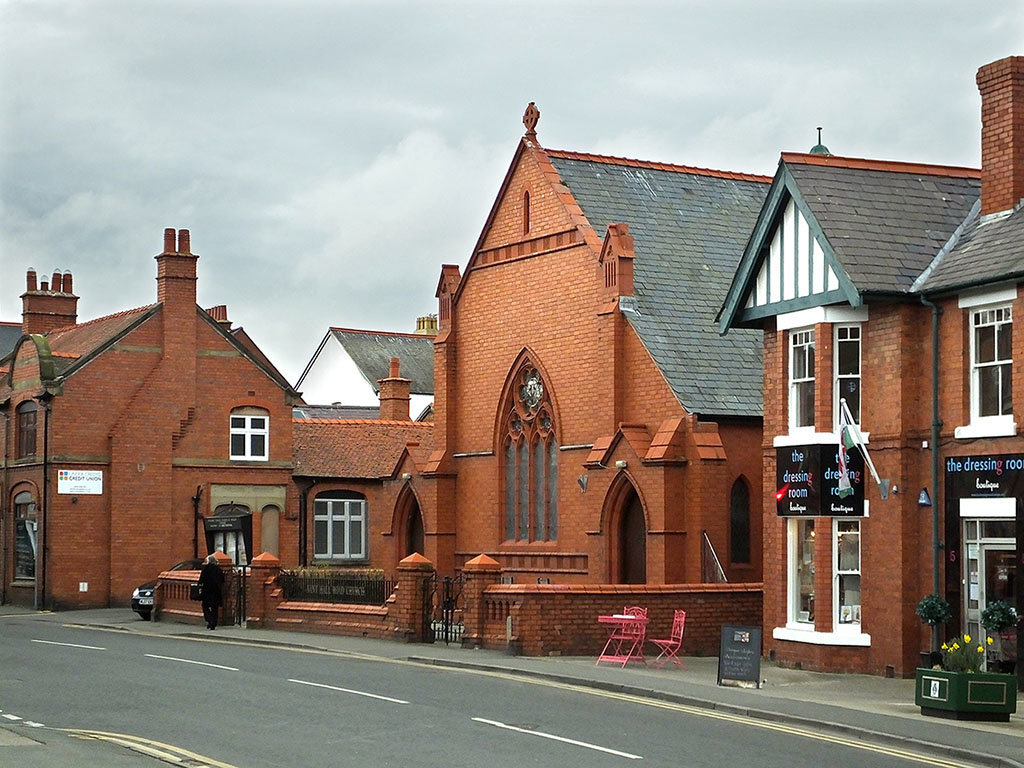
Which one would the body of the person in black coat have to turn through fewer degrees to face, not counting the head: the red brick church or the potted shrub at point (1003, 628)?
the red brick church

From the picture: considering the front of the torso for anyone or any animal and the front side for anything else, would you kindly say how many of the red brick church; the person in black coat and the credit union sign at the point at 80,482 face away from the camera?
1

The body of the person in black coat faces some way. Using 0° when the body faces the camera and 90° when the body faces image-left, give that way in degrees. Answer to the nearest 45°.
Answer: approximately 180°

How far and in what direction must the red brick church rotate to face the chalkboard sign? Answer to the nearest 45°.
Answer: approximately 45° to its left

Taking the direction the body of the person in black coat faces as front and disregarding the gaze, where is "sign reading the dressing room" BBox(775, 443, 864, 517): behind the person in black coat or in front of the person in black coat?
behind

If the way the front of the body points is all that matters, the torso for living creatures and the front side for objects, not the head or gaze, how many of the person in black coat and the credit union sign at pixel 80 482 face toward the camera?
1

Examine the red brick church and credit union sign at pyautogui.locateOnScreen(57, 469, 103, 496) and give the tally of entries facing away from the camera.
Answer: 0

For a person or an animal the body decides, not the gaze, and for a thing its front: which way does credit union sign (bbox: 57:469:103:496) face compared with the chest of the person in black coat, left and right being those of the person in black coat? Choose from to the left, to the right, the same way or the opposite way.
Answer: the opposite way

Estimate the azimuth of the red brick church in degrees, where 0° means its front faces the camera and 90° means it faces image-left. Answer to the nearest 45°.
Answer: approximately 45°

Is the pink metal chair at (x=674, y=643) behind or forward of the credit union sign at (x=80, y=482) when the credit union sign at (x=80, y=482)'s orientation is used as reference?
forward

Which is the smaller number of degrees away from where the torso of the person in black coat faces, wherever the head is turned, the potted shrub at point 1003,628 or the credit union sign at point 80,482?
the credit union sign
